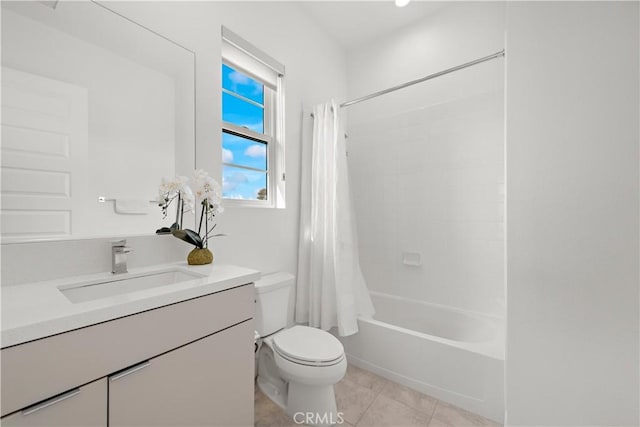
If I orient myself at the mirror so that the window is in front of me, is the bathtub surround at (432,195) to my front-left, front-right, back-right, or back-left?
front-right

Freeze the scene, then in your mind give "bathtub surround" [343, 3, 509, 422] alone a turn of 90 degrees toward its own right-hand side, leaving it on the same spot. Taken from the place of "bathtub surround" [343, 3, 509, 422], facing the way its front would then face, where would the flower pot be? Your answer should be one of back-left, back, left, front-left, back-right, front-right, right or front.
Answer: left

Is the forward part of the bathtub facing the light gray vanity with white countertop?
yes

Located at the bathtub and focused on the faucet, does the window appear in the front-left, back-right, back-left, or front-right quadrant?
front-right

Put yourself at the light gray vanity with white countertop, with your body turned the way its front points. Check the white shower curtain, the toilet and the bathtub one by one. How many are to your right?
0

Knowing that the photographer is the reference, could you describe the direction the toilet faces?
facing the viewer and to the right of the viewer

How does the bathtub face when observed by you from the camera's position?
facing the viewer and to the left of the viewer

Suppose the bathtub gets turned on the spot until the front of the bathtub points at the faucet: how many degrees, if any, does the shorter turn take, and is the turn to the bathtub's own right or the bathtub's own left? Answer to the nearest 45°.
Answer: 0° — it already faces it

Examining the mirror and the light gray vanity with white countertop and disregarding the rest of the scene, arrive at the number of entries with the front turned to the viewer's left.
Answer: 0

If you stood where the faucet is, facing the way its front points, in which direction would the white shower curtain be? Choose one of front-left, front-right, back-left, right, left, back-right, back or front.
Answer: front-left

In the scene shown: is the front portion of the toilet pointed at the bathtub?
no

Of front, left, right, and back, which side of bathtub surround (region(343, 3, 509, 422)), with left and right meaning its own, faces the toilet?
front

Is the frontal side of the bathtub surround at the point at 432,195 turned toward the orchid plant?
yes

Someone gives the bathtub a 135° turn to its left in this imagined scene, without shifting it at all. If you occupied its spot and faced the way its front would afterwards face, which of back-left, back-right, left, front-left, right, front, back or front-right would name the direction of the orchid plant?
back-right
